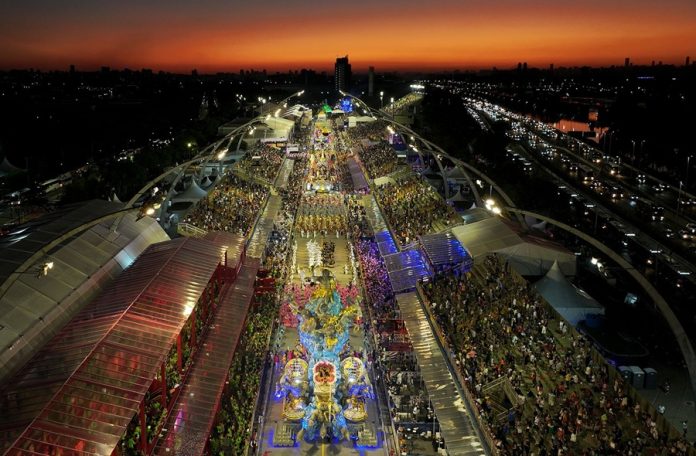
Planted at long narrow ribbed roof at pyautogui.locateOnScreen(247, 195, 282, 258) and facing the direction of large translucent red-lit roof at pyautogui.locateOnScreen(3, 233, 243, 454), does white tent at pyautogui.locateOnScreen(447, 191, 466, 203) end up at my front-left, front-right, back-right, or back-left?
back-left

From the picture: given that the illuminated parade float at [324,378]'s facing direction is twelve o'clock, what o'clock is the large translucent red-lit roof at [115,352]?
The large translucent red-lit roof is roughly at 2 o'clock from the illuminated parade float.

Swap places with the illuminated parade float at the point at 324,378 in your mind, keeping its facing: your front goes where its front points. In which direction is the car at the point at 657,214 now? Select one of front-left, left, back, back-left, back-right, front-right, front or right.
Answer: back-left

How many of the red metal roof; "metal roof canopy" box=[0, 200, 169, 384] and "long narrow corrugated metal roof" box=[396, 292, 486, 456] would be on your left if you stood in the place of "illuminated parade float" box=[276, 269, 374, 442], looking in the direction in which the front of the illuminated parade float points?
1

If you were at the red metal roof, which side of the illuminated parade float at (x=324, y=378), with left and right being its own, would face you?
right

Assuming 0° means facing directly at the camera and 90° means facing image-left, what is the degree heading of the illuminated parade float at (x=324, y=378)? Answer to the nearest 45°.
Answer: approximately 0°

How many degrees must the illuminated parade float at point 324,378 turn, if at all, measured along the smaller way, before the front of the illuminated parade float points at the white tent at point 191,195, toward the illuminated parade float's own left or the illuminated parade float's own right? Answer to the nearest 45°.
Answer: approximately 180°

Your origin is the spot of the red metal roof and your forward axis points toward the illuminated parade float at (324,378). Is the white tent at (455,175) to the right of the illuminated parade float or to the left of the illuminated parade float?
left

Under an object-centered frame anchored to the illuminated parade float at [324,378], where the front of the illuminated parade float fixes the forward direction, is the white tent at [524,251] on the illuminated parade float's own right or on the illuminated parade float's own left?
on the illuminated parade float's own left

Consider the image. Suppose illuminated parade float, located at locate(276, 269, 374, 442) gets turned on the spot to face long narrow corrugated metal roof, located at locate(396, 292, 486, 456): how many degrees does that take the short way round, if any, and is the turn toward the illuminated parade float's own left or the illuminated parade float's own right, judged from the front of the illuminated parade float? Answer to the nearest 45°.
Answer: approximately 90° to the illuminated parade float's own left
